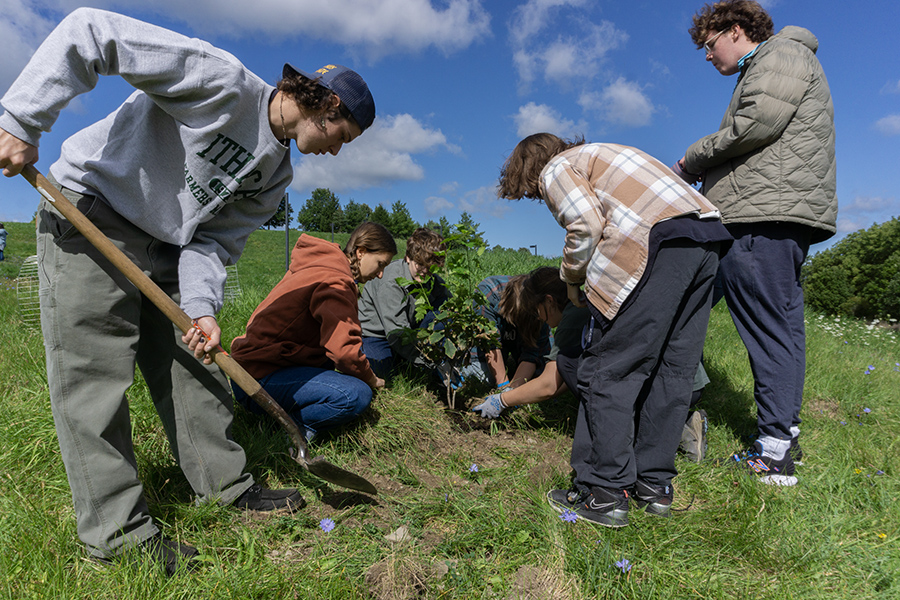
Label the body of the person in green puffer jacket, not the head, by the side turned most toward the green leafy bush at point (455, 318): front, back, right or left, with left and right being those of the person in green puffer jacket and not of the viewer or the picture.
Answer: front

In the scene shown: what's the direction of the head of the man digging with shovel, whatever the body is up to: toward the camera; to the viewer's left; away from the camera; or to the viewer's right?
to the viewer's right

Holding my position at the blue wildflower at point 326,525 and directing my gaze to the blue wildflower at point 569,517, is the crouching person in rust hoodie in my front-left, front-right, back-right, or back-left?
back-left

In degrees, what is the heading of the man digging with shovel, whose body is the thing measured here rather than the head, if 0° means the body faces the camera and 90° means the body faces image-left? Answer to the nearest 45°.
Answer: approximately 315°

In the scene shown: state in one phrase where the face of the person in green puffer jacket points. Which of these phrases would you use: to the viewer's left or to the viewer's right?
to the viewer's left

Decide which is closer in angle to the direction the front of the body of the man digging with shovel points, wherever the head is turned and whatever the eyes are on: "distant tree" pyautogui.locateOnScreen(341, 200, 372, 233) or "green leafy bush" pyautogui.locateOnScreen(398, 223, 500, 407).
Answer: the green leafy bush

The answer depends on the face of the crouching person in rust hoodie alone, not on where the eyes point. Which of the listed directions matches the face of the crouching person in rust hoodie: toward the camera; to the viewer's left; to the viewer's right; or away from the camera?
to the viewer's right

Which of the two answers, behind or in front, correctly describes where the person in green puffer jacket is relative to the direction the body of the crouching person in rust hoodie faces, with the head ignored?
in front

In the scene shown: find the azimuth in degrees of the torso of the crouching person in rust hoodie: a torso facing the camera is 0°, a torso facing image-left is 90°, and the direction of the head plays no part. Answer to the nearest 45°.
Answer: approximately 270°

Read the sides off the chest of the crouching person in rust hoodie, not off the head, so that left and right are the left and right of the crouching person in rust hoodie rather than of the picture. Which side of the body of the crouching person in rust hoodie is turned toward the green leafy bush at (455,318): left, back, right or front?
front

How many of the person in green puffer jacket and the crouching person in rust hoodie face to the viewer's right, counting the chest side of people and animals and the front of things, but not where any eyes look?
1

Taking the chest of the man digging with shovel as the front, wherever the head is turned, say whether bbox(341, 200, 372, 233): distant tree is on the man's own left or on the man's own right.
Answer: on the man's own left

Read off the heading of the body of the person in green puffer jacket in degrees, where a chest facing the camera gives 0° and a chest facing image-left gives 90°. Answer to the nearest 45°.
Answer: approximately 90°
